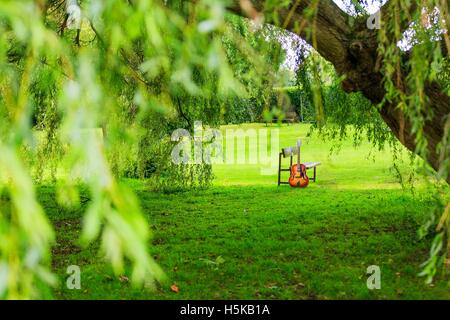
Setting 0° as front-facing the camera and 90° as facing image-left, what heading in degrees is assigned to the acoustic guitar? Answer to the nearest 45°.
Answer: approximately 0°

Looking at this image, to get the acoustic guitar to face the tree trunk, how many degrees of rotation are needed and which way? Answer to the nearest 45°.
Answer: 0° — it already faces it
